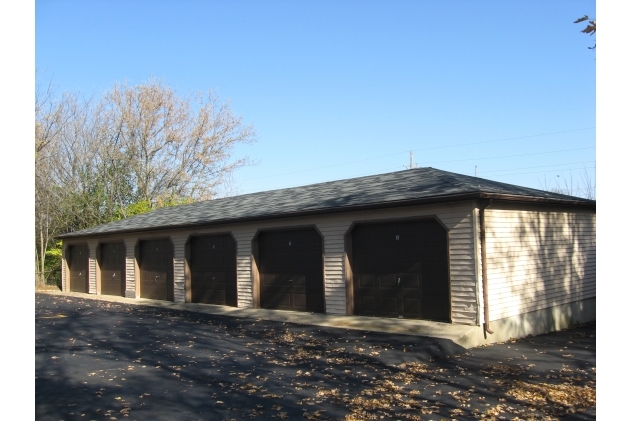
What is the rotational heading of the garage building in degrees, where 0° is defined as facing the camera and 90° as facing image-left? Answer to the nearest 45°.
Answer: approximately 45°
